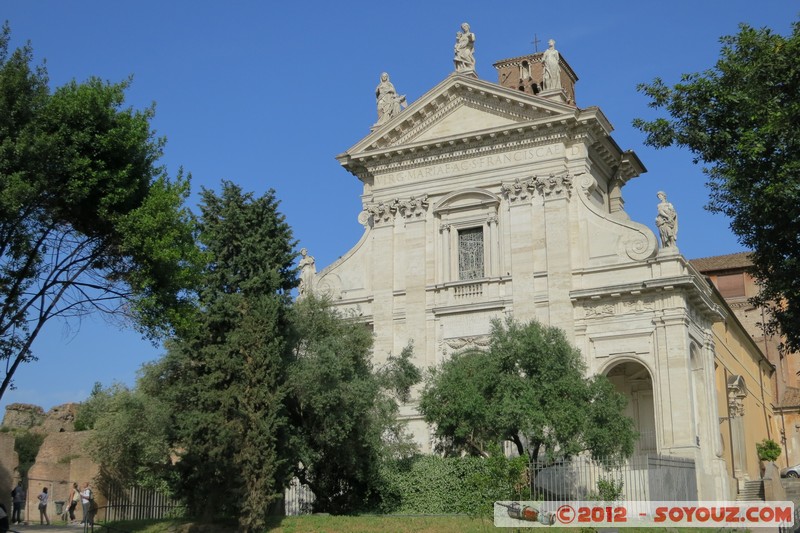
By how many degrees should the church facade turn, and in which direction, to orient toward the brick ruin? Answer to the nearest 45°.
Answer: approximately 45° to its right

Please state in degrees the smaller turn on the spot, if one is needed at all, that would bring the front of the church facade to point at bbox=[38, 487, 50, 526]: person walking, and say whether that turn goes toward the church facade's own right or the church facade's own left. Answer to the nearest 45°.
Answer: approximately 45° to the church facade's own right

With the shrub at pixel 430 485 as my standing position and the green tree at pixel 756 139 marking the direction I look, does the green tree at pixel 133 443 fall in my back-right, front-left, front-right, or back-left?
back-right

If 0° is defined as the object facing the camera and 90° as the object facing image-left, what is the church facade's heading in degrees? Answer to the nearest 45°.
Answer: approximately 45°
